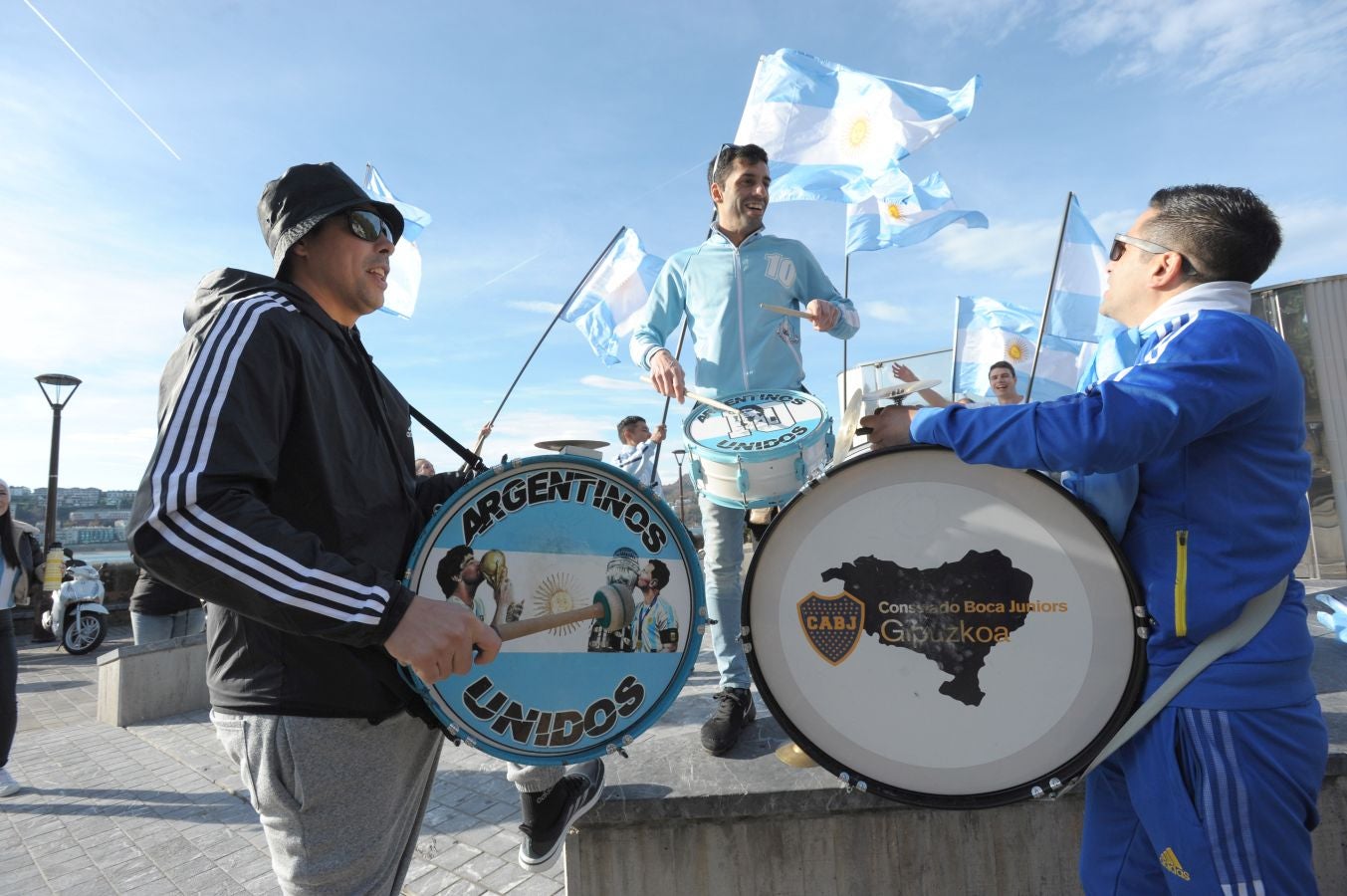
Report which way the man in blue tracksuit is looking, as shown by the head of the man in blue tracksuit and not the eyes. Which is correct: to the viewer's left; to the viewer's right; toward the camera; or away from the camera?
to the viewer's left

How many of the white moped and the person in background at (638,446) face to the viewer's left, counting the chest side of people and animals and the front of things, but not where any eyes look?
0

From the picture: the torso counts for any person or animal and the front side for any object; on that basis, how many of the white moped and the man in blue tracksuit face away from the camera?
0

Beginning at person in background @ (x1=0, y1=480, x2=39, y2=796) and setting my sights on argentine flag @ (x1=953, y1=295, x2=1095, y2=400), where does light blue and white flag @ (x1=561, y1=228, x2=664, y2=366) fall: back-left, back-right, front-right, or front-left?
front-left

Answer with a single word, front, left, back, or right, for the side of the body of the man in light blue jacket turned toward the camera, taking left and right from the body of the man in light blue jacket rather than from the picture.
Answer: front

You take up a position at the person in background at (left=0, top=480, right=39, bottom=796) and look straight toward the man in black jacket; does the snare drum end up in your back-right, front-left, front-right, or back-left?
front-left

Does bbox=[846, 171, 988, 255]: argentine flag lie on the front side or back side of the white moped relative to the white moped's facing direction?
on the front side

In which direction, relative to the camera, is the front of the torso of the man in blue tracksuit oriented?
to the viewer's left
